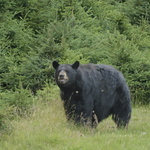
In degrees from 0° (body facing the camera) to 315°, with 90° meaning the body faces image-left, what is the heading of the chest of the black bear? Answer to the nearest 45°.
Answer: approximately 45°
